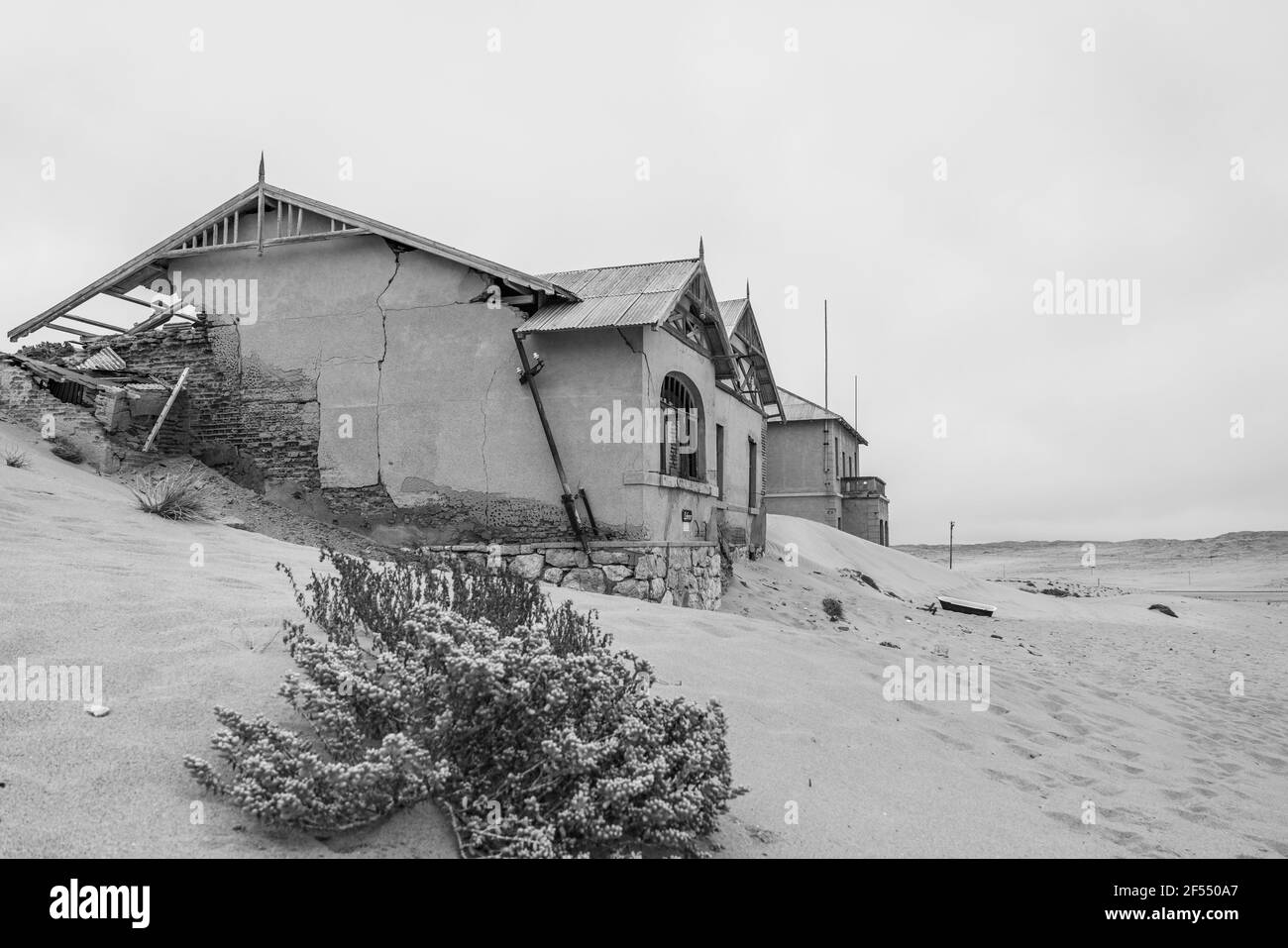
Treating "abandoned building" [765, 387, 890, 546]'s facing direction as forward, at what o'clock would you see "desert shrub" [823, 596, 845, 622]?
The desert shrub is roughly at 3 o'clock from the abandoned building.

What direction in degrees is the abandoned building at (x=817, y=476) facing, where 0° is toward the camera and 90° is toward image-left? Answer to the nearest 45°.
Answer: approximately 270°

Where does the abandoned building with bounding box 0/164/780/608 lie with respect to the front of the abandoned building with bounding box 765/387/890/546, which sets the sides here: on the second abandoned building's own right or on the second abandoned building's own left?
on the second abandoned building's own right

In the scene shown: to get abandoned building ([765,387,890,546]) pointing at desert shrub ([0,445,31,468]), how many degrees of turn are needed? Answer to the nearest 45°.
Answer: approximately 90° to its right
